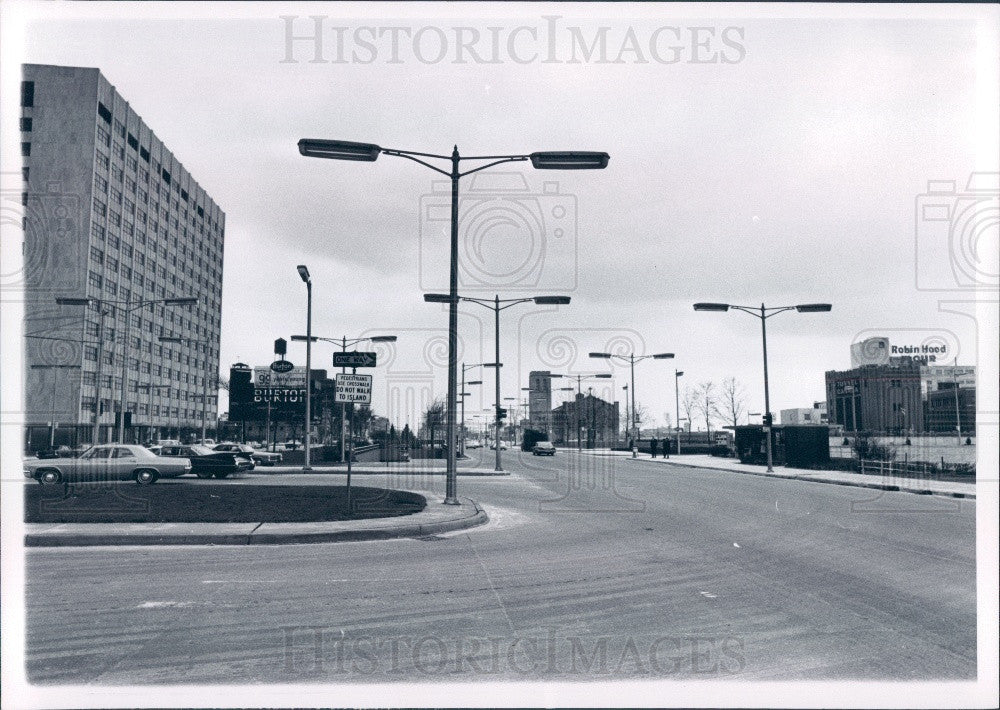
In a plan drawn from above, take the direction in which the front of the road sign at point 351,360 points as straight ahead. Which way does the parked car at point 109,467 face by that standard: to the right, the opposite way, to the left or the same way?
to the right

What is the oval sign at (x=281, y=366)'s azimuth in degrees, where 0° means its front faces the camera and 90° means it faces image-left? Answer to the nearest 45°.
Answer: approximately 0°

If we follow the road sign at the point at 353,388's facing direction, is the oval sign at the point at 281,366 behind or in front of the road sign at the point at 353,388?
behind

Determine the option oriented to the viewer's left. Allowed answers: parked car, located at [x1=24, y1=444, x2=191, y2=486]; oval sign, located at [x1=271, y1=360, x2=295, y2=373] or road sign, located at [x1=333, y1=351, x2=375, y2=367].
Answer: the parked car

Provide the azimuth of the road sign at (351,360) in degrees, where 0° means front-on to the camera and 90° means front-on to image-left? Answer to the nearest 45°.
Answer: approximately 0°

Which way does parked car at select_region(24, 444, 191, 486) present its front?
to the viewer's left
